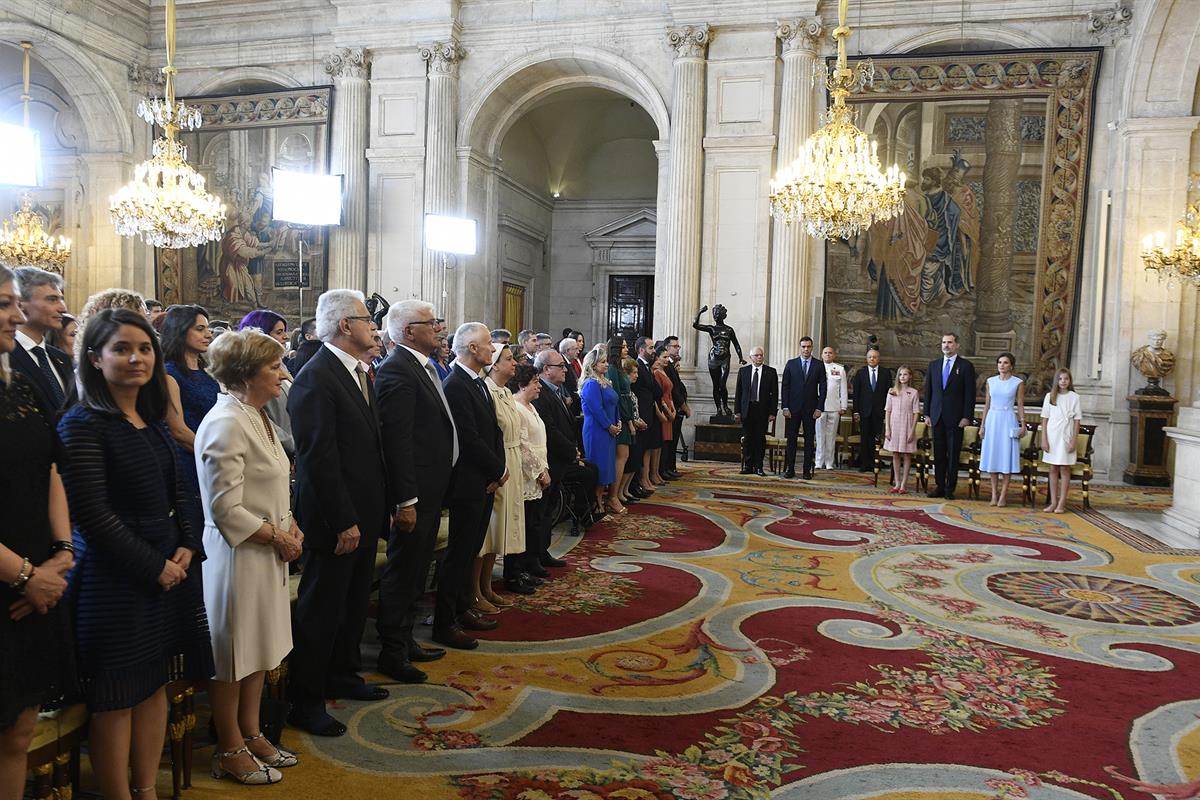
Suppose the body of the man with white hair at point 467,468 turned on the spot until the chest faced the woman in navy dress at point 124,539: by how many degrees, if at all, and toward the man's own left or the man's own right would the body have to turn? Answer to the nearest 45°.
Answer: approximately 135° to the man's own right

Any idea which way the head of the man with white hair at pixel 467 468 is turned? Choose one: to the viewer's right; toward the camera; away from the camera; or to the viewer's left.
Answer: to the viewer's right

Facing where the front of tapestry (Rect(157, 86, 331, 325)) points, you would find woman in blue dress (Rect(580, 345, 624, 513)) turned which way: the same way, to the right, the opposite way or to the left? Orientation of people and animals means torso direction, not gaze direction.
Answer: to the left

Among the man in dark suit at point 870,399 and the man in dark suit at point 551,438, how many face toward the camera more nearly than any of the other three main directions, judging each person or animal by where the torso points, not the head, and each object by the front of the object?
1

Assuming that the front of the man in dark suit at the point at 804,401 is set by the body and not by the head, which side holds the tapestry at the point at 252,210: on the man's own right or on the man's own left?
on the man's own right

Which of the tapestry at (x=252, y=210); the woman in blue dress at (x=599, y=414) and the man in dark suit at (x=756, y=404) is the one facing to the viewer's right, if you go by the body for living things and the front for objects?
the woman in blue dress

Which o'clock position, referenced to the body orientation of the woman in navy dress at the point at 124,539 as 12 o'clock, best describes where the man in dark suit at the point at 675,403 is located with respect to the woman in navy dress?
The man in dark suit is roughly at 9 o'clock from the woman in navy dress.

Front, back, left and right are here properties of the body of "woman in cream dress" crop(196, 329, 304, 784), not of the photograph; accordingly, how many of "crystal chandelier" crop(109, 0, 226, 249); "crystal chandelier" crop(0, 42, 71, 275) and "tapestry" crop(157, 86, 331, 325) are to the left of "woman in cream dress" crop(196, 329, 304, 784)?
3

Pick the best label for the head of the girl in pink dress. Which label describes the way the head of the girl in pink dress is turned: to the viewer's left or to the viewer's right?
to the viewer's left

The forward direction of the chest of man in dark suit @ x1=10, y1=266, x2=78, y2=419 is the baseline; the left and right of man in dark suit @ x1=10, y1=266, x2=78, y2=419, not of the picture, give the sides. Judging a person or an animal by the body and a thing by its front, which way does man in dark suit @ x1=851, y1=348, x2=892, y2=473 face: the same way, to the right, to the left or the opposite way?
to the right

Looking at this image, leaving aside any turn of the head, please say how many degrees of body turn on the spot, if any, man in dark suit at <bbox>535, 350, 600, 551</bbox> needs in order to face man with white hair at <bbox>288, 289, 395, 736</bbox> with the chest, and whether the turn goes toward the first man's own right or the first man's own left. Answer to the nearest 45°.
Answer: approximately 90° to the first man's own right

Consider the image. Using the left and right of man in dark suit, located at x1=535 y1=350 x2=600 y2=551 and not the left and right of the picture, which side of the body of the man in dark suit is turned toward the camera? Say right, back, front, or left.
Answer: right

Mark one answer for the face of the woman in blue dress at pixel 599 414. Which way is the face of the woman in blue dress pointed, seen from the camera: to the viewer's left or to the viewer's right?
to the viewer's right

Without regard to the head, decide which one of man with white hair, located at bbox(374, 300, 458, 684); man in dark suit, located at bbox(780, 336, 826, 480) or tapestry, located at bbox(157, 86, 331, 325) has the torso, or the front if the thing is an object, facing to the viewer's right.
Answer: the man with white hair

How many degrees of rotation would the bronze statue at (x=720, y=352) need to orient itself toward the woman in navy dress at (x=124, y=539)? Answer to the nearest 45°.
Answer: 0° — it already faces them
